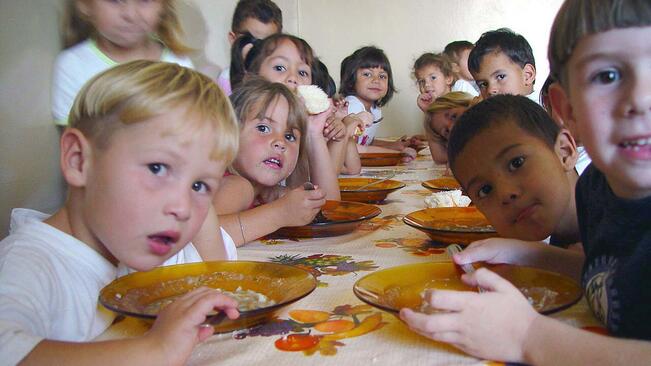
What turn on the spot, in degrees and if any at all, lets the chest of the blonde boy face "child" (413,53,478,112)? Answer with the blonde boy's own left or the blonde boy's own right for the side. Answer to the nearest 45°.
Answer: approximately 90° to the blonde boy's own left

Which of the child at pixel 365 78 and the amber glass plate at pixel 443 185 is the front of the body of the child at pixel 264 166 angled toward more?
the amber glass plate

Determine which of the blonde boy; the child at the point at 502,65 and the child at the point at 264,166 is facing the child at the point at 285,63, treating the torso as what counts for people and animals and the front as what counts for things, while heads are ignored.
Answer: the child at the point at 502,65

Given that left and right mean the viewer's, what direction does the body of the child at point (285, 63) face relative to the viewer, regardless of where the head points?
facing the viewer and to the right of the viewer

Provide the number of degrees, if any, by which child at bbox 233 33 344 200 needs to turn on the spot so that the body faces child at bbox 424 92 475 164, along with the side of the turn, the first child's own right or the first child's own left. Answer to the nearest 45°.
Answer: approximately 90° to the first child's own left

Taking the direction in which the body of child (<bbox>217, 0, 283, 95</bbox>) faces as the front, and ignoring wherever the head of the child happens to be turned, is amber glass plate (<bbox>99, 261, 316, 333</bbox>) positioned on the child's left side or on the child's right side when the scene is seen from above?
on the child's right side

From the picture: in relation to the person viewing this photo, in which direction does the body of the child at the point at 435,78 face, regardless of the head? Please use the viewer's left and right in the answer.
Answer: facing the viewer and to the left of the viewer

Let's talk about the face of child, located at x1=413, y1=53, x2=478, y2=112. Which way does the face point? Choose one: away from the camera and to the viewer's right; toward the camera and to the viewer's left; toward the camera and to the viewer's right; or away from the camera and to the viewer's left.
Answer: toward the camera and to the viewer's left
